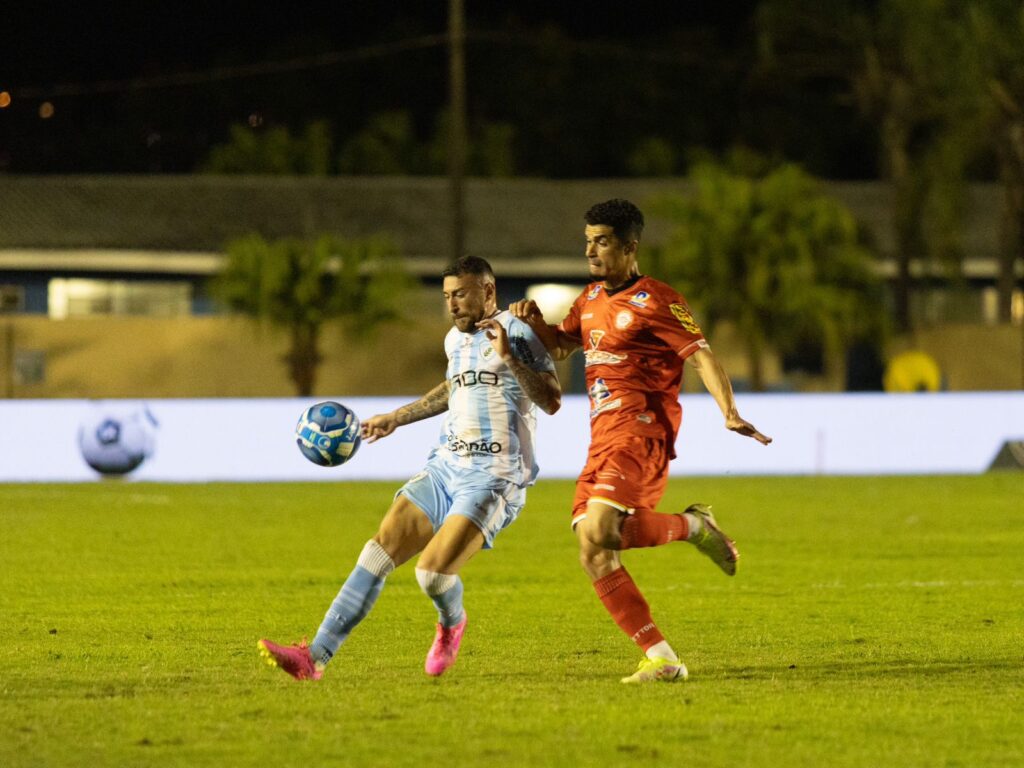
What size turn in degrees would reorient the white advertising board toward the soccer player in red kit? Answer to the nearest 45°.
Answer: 0° — it already faces them

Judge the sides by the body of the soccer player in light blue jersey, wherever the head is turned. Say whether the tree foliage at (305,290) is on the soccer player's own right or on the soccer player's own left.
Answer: on the soccer player's own right

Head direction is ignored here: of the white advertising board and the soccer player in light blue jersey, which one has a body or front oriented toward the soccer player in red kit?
the white advertising board

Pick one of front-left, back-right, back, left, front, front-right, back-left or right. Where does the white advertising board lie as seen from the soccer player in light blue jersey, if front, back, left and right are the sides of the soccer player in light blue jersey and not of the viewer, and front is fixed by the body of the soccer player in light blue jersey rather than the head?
back-right

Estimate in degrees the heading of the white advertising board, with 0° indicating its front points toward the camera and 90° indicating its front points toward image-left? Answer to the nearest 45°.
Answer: approximately 0°
